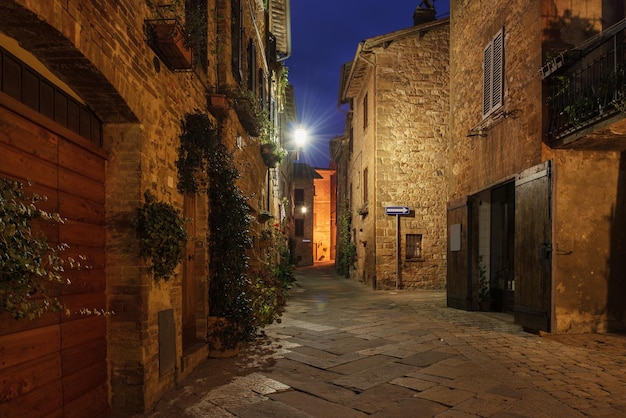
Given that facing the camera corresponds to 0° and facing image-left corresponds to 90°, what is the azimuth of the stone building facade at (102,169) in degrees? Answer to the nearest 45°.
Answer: approximately 315°

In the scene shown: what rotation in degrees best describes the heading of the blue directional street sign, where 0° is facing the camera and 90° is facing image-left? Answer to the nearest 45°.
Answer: approximately 0°

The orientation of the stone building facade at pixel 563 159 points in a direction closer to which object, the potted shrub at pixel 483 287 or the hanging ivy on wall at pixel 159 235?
the hanging ivy on wall

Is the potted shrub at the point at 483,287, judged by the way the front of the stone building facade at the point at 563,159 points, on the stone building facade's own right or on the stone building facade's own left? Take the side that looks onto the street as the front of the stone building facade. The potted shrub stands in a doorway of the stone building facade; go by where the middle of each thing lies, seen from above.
on the stone building facade's own right

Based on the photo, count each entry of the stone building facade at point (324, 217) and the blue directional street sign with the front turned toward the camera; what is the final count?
2

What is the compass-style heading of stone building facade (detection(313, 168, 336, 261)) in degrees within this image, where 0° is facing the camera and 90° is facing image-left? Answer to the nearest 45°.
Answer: approximately 0°
